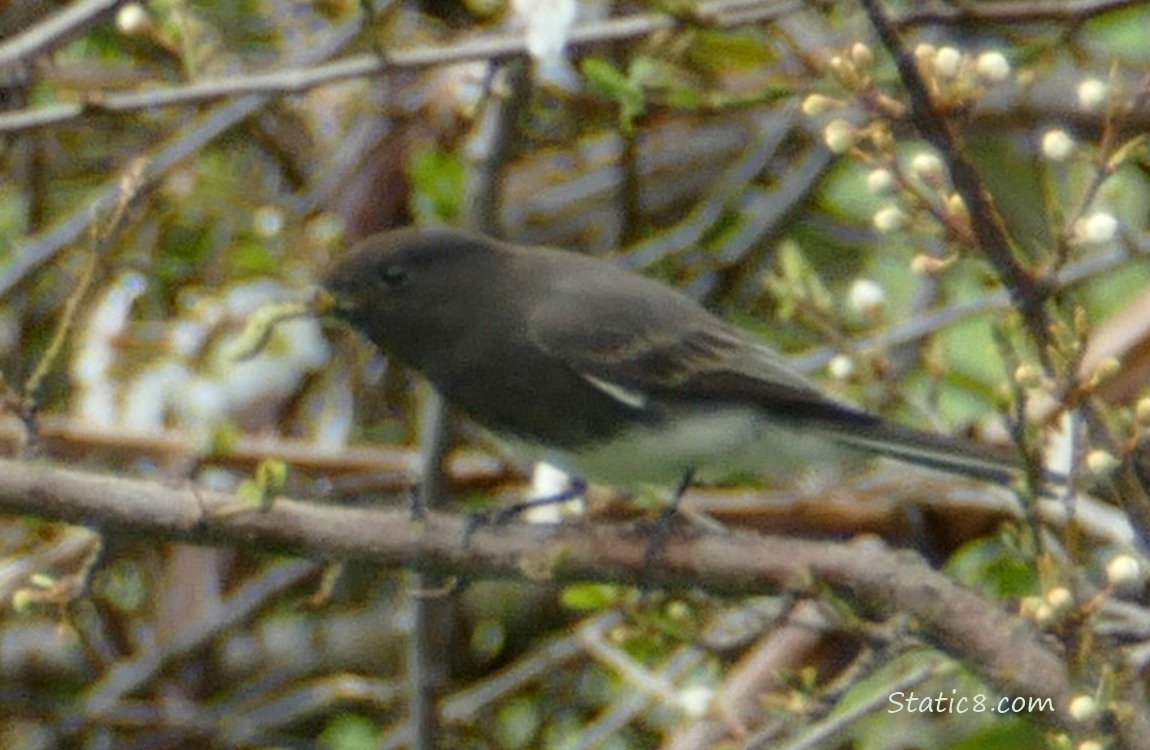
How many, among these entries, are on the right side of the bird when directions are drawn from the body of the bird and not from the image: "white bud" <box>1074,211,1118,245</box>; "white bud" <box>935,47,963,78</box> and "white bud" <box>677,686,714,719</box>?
3

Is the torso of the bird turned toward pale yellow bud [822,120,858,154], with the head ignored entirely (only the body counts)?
no

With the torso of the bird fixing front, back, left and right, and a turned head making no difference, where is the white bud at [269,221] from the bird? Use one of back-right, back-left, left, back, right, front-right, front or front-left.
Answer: front-right

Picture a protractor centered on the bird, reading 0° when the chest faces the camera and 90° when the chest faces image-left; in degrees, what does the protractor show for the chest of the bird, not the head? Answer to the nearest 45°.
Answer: approximately 90°

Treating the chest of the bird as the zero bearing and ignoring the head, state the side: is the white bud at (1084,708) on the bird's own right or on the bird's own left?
on the bird's own left

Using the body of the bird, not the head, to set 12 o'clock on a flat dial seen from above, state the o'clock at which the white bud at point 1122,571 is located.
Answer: The white bud is roughly at 6 o'clock from the bird.

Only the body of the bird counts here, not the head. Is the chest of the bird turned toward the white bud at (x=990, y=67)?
no

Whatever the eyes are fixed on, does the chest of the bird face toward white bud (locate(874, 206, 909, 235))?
no
